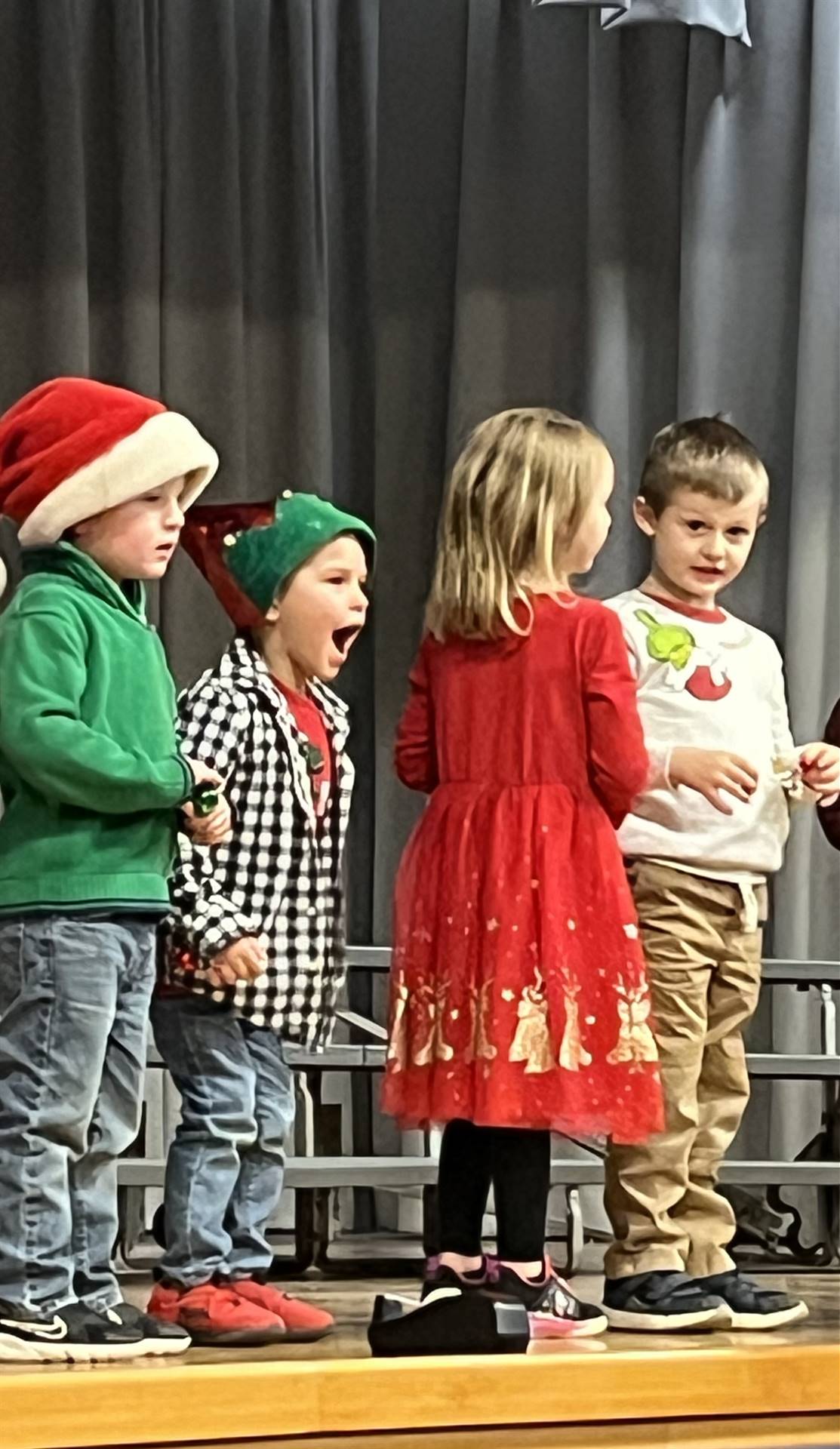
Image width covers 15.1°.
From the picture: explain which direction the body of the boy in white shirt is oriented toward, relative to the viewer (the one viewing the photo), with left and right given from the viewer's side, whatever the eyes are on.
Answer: facing the viewer and to the right of the viewer

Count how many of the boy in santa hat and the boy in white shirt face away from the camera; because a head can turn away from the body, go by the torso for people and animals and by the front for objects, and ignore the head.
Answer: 0

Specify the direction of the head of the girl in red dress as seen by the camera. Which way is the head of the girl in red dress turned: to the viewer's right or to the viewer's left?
to the viewer's right

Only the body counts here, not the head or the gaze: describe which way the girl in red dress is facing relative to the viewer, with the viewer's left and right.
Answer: facing away from the viewer and to the right of the viewer

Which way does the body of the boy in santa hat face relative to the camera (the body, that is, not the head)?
to the viewer's right
